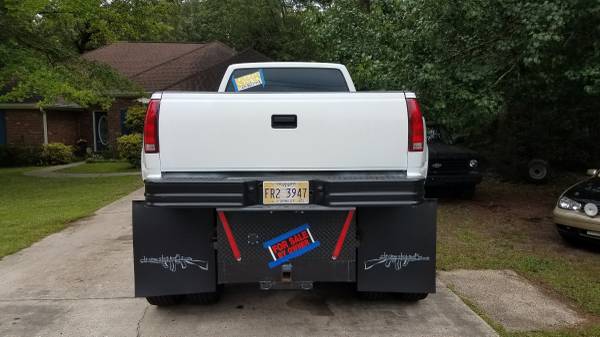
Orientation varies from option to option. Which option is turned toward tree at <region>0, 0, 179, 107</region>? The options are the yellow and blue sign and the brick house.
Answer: the brick house

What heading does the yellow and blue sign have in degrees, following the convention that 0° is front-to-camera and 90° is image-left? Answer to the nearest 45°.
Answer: approximately 0°

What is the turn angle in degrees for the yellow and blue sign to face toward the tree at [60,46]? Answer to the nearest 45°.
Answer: approximately 135° to its right

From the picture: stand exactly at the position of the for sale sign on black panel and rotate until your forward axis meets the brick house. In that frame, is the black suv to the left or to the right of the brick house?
right

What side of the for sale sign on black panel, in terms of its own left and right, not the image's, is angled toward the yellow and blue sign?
back

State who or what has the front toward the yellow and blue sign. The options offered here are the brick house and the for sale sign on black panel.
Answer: the brick house

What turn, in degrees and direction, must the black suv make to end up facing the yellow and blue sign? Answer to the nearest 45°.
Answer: approximately 90° to its right

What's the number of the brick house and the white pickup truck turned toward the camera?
1

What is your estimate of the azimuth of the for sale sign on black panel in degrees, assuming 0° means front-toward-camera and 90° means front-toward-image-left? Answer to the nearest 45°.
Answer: approximately 0°

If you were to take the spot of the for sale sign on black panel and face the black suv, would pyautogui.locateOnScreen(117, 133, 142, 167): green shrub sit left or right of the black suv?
left

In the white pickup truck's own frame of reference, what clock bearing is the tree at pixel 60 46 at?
The tree is roughly at 11 o'clock from the white pickup truck.

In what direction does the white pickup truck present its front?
away from the camera

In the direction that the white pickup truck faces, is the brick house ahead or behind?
ahead

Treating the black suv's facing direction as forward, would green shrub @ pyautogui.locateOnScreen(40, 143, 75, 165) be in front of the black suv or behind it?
behind

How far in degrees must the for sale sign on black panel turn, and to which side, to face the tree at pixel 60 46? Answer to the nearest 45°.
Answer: approximately 135° to its right
